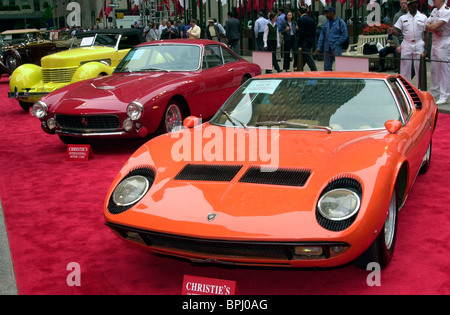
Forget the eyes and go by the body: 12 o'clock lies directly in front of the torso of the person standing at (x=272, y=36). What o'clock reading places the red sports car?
The red sports car is roughly at 2 o'clock from the person standing.

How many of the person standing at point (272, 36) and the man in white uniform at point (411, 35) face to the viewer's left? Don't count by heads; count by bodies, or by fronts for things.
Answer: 0

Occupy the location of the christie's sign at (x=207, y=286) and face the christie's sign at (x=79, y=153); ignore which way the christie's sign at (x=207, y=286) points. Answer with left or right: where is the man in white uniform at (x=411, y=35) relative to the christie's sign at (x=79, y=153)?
right

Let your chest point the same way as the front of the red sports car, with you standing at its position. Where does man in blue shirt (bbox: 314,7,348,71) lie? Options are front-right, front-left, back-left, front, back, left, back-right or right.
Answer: back

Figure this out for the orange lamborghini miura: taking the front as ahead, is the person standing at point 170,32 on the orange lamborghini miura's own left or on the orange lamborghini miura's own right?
on the orange lamborghini miura's own right

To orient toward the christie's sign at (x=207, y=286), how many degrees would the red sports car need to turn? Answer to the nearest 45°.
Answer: approximately 45° to its left

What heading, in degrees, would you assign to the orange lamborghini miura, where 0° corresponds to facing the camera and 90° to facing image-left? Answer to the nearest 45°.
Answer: approximately 45°

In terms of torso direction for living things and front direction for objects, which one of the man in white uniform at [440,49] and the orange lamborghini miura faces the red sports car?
the man in white uniform

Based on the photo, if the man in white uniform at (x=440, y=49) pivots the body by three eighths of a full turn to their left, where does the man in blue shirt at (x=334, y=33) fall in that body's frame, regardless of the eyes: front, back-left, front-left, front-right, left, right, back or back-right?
back-left

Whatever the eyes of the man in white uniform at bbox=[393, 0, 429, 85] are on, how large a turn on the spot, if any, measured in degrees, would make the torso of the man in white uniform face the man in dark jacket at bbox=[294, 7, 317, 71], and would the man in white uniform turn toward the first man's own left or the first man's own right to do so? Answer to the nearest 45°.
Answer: approximately 135° to the first man's own right

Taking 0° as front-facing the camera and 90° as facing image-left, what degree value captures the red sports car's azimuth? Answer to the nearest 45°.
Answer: approximately 45°

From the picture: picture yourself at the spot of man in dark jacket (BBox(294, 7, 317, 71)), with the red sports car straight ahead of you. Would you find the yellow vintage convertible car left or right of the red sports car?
right

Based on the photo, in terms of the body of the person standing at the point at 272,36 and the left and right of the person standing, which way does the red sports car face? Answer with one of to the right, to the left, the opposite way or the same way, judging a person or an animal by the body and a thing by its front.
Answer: to the right
